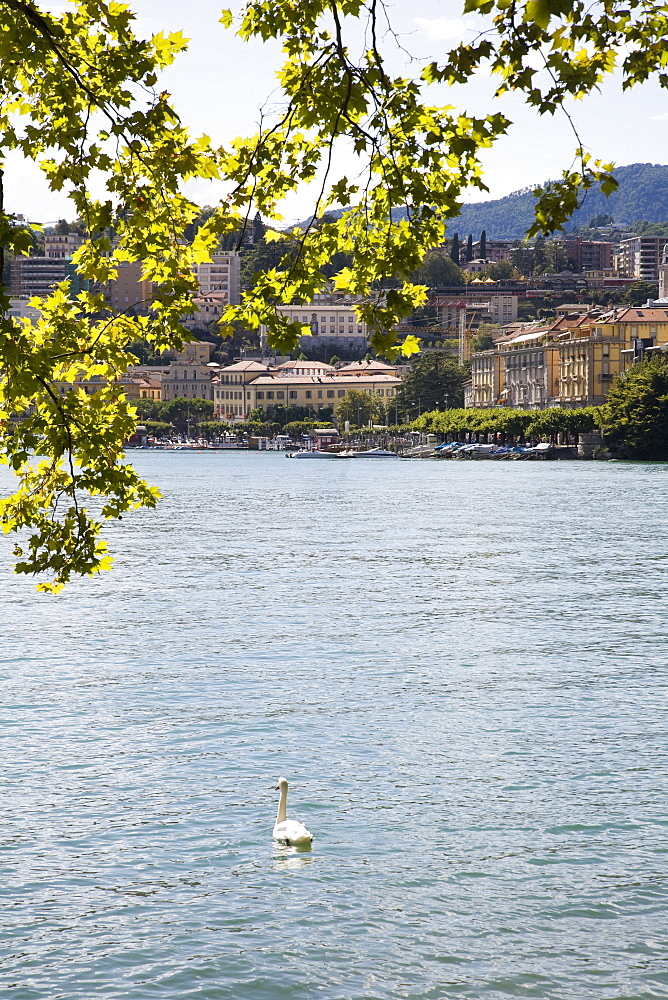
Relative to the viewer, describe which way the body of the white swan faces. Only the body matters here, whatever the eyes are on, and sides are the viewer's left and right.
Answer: facing away from the viewer and to the left of the viewer
